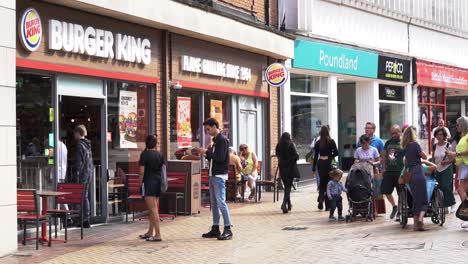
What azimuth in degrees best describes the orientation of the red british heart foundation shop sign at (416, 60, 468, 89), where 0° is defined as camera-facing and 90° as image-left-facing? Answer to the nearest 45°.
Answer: approximately 315°

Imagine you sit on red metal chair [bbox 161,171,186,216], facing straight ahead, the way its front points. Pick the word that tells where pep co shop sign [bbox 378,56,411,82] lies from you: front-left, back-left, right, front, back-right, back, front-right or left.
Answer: back

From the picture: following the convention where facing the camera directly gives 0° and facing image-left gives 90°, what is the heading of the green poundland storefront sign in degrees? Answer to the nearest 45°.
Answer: approximately 315°

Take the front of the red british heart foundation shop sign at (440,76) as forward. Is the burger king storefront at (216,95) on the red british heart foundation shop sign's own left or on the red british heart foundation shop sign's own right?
on the red british heart foundation shop sign's own right

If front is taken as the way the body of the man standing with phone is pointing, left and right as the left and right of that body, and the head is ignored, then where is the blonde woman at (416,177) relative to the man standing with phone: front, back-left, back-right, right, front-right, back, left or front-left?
back

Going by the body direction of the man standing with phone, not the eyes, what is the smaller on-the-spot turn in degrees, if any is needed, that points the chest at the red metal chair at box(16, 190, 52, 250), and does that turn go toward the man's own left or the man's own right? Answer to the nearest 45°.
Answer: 0° — they already face it

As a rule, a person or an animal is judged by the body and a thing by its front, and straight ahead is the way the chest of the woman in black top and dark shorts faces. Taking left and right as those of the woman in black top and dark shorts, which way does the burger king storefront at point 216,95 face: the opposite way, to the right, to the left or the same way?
the opposite way
